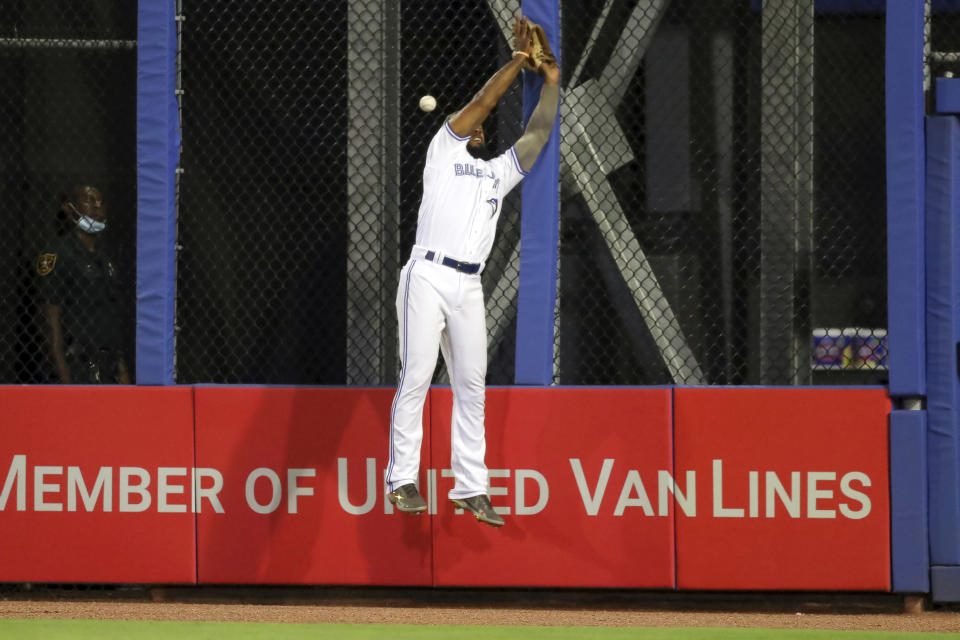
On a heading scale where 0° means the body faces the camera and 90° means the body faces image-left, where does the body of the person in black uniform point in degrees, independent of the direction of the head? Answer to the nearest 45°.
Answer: approximately 315°

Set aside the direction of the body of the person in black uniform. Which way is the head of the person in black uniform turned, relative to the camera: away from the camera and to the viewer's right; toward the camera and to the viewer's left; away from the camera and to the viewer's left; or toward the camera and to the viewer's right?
toward the camera and to the viewer's right

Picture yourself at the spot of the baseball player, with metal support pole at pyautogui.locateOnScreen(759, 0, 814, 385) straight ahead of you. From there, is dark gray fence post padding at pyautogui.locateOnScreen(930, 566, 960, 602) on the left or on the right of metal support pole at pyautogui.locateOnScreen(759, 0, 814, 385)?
right

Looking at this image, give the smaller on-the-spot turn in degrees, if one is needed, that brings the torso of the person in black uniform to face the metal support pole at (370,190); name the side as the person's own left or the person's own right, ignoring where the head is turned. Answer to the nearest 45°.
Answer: approximately 45° to the person's own left
